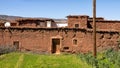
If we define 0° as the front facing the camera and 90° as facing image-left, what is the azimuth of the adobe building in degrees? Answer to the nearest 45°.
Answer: approximately 0°
